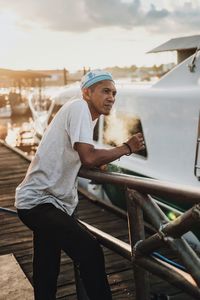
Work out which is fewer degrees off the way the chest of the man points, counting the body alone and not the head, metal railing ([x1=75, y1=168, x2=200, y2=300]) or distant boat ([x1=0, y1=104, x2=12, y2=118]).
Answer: the metal railing

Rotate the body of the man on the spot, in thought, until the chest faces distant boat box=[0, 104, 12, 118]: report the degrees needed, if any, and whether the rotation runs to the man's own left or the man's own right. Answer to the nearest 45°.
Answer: approximately 90° to the man's own left

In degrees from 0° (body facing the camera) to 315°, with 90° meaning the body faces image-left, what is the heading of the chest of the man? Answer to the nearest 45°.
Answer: approximately 270°

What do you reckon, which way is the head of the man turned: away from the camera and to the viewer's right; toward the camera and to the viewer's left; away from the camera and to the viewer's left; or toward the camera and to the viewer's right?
toward the camera and to the viewer's right

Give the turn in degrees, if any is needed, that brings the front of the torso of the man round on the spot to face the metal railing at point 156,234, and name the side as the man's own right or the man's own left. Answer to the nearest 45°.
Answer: approximately 45° to the man's own right

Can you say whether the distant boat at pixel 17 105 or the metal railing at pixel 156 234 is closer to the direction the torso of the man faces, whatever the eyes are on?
the metal railing

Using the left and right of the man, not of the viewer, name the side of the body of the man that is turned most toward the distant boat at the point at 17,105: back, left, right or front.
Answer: left
